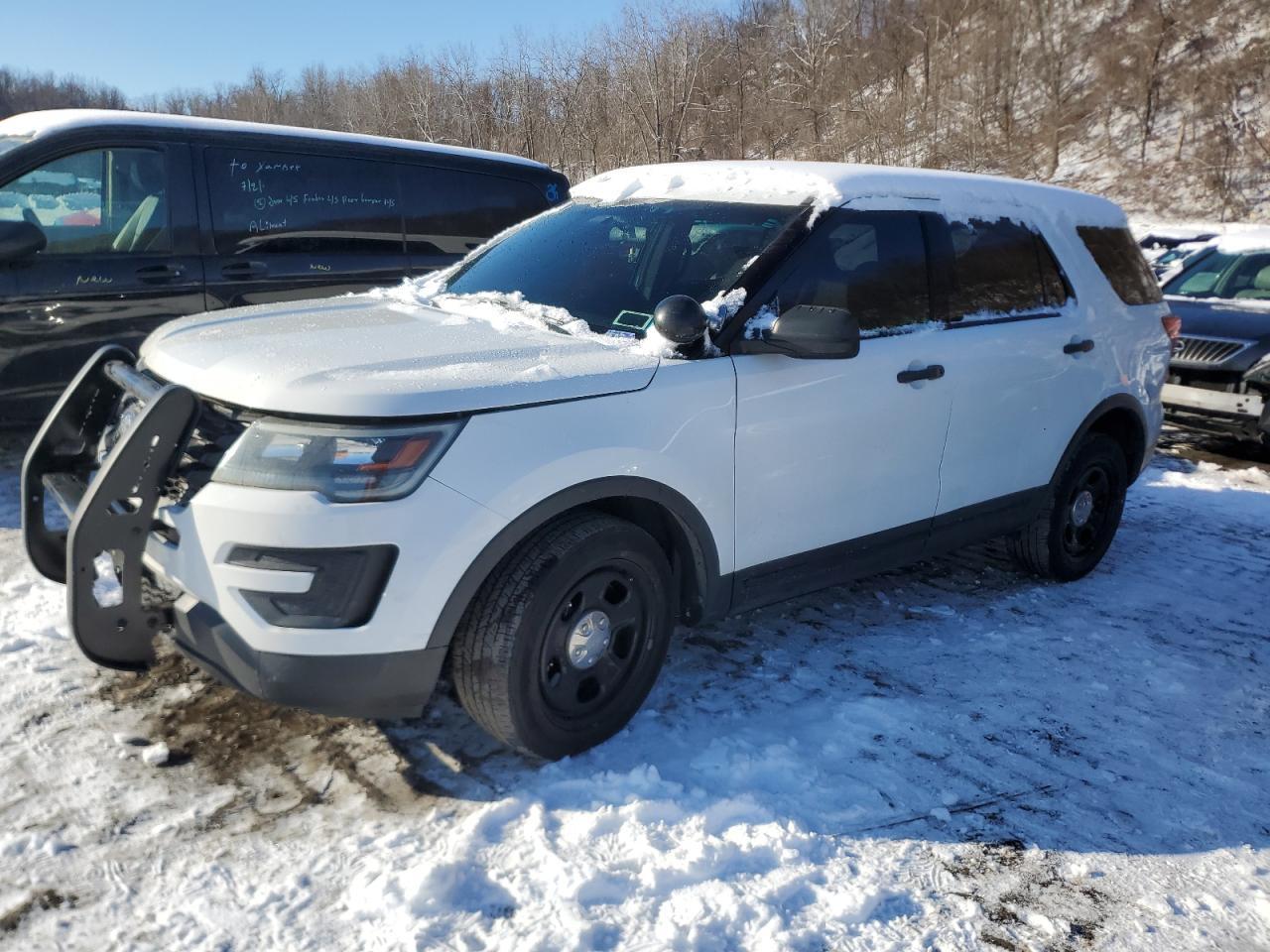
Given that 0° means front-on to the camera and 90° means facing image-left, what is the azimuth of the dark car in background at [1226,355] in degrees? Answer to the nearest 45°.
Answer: approximately 45°

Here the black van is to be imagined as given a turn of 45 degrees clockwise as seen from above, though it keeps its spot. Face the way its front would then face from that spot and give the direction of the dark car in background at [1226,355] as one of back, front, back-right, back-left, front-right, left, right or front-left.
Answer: back

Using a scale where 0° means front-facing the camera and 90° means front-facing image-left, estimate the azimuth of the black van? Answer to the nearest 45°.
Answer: approximately 45°

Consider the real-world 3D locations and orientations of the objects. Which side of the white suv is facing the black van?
right

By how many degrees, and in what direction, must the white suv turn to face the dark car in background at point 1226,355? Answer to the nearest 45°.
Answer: approximately 180°

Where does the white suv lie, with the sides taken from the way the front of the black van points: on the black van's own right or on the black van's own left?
on the black van's own left

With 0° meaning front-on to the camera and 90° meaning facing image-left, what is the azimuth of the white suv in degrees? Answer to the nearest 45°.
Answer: approximately 45°
